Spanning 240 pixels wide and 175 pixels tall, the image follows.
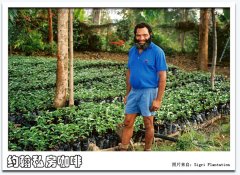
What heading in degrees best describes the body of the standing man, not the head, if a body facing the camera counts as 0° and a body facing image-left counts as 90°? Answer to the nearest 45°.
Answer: approximately 45°
